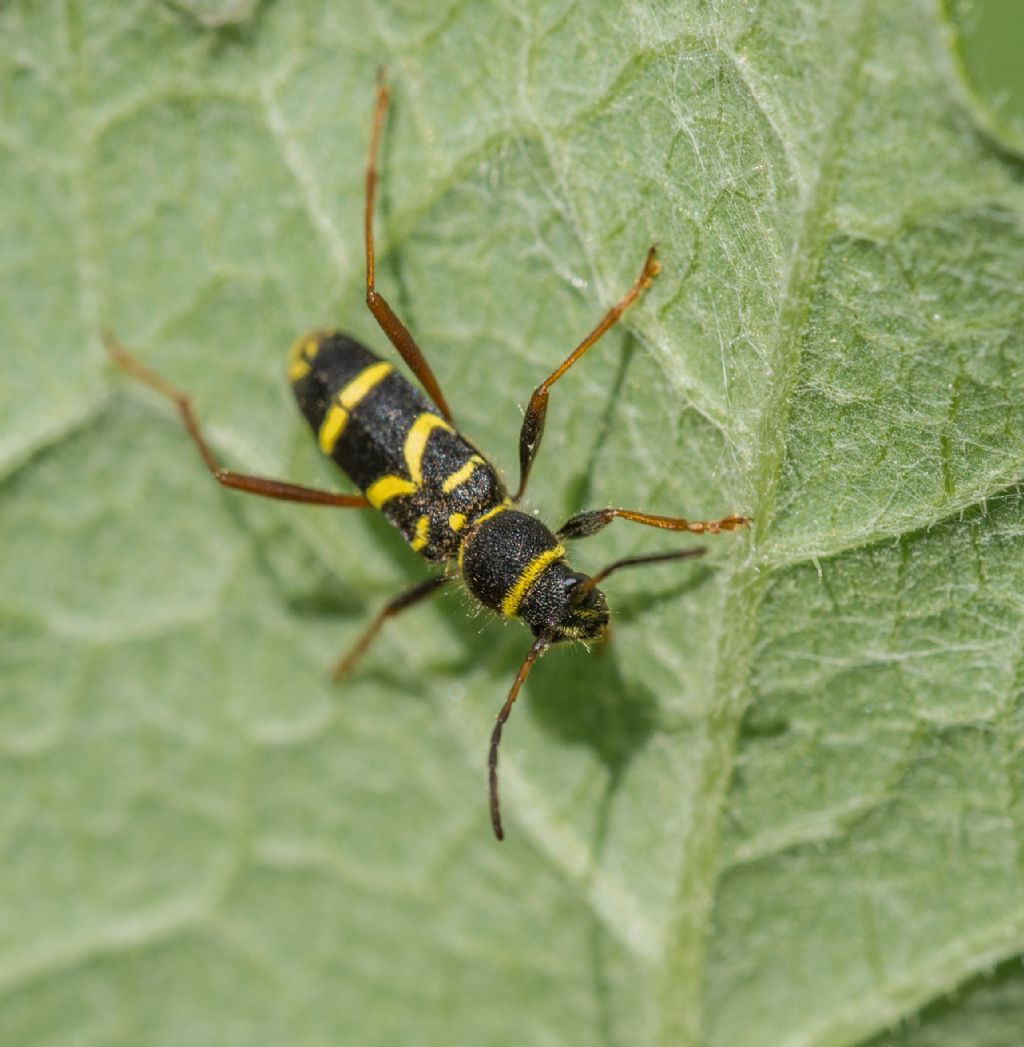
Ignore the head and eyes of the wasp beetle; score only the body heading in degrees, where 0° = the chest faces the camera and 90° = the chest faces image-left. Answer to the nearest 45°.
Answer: approximately 315°
